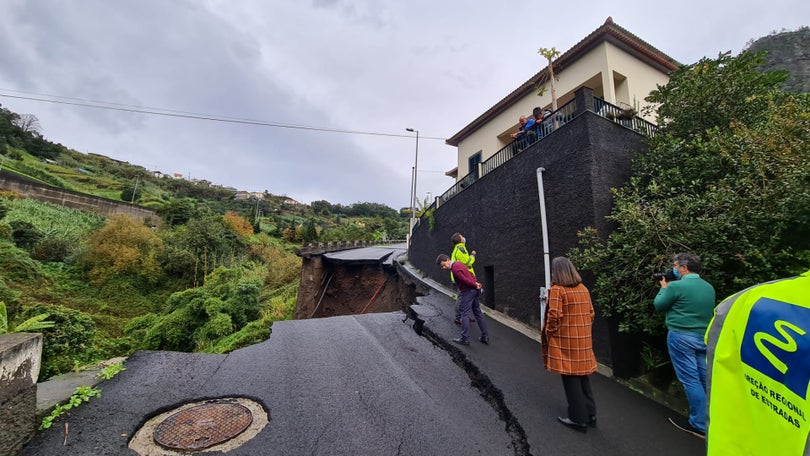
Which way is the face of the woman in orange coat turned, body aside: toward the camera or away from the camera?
away from the camera

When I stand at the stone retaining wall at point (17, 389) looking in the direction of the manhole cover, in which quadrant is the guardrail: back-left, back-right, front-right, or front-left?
front-left

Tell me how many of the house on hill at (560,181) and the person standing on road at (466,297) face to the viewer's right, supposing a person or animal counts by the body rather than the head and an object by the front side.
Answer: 0

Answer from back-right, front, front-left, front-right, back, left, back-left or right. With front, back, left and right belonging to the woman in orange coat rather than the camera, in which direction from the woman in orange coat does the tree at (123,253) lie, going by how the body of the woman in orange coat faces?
front-left

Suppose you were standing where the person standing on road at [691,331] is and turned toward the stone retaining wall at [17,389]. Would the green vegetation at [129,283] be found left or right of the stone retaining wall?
right

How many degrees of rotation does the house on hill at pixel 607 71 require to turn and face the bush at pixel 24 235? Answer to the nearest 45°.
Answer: approximately 45° to its right

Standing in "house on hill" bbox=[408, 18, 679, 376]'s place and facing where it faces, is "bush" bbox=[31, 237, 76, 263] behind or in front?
in front

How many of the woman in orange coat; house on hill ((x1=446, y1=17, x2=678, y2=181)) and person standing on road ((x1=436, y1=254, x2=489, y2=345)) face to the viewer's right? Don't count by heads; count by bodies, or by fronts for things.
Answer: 0

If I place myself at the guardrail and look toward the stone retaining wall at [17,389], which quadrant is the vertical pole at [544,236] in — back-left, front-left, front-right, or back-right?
front-left

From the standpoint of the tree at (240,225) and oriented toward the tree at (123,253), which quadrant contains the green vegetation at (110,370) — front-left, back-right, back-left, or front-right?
front-left

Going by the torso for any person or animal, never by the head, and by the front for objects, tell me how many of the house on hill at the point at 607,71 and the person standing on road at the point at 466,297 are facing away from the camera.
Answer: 0

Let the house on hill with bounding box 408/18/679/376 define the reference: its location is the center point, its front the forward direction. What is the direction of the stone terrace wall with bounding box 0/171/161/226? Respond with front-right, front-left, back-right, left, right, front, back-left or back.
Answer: front-right

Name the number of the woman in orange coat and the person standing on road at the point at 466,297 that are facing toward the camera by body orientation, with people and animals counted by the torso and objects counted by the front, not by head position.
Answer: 0

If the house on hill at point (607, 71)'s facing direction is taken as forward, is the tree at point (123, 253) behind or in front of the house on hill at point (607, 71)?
in front

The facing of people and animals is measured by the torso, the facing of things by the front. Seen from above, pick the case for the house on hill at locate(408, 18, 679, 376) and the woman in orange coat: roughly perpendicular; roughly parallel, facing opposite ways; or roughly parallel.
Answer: roughly perpendicular

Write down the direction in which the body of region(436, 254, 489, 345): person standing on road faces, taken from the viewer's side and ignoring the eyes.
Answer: to the viewer's left

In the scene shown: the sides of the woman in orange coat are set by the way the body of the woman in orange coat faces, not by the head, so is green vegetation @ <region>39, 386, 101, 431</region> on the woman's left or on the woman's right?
on the woman's left

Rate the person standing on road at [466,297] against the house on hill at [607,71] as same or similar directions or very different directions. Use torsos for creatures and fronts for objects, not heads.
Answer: same or similar directions

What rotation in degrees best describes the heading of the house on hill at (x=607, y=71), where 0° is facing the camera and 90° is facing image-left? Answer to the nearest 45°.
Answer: approximately 45°
